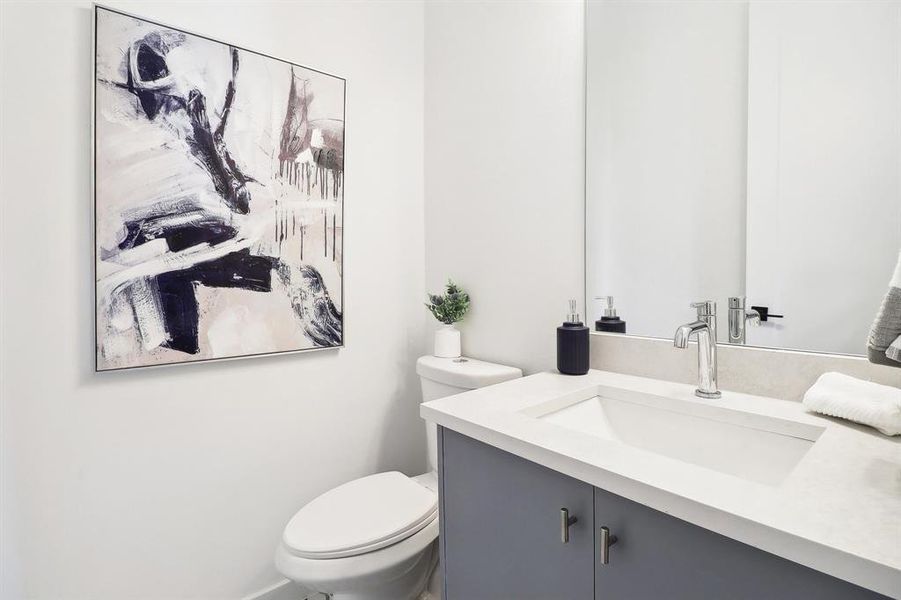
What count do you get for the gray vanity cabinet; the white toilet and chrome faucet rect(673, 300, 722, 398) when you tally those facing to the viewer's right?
0

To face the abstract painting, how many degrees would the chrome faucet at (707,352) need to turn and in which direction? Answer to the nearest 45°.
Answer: approximately 45° to its right

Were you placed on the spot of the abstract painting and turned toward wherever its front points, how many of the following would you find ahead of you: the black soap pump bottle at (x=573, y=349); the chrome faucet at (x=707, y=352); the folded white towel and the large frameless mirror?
4

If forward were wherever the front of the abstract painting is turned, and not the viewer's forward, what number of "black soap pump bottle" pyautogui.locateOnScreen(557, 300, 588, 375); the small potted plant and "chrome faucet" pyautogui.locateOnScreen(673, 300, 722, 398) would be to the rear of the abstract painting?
0

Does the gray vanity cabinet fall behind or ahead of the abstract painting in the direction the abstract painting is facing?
ahead

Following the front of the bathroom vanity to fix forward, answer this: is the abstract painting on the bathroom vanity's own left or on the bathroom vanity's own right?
on the bathroom vanity's own right

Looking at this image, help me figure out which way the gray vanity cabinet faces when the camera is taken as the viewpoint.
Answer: facing the viewer and to the left of the viewer

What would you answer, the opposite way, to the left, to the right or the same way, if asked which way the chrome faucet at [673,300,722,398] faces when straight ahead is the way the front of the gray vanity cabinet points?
the same way

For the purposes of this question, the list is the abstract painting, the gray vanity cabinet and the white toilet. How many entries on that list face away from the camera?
0

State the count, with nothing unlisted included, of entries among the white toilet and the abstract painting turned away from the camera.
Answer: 0

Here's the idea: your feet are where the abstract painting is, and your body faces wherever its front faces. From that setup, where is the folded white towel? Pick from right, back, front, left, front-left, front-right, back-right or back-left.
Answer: front
